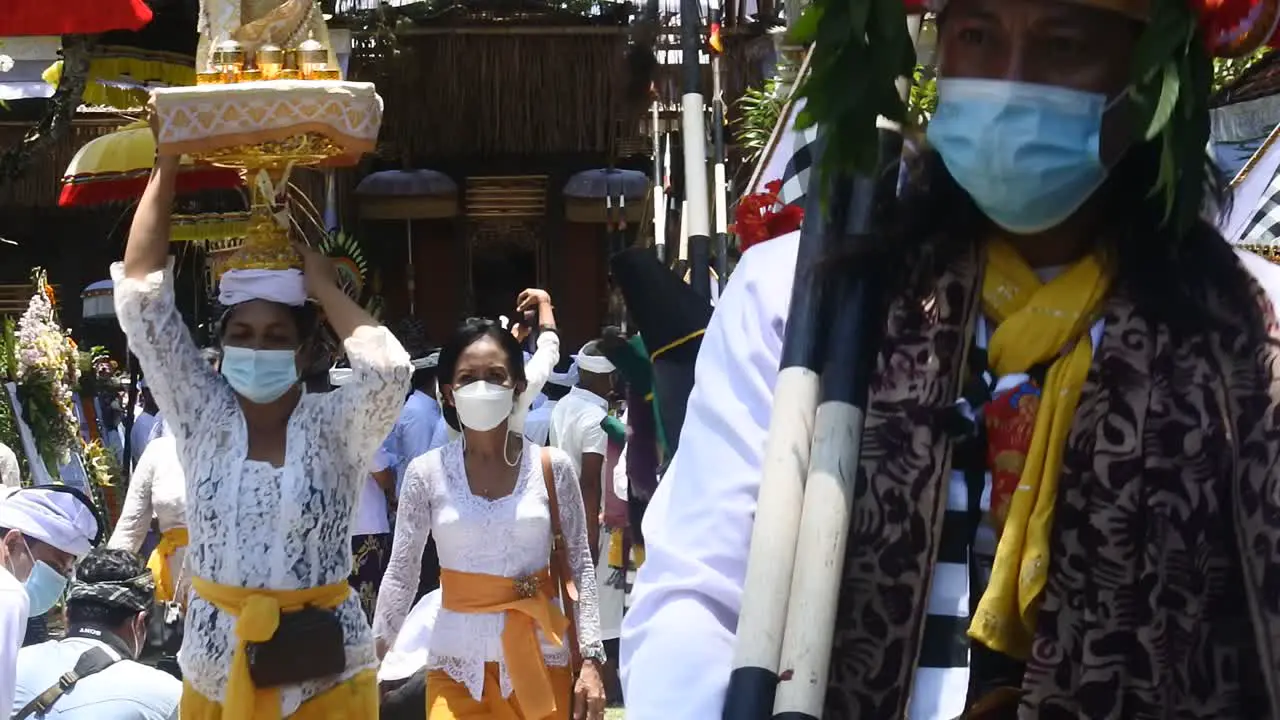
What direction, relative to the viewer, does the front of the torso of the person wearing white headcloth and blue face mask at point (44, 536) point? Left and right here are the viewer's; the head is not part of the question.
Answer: facing to the right of the viewer

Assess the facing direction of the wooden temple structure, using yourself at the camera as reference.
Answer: facing the viewer

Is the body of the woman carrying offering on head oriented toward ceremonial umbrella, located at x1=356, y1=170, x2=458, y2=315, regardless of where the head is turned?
no

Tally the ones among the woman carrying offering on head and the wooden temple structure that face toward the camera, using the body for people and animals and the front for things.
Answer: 2

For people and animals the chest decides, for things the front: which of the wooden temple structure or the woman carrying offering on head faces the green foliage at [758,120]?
the wooden temple structure

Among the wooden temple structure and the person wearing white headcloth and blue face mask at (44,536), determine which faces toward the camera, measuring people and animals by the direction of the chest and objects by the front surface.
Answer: the wooden temple structure

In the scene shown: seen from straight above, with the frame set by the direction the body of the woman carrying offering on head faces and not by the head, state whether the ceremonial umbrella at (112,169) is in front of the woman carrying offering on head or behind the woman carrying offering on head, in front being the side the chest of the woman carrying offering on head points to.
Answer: behind

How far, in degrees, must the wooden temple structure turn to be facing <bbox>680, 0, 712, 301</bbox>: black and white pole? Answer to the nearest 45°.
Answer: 0° — it already faces it

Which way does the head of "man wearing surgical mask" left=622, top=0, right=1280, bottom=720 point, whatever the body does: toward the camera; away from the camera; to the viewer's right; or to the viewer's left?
toward the camera

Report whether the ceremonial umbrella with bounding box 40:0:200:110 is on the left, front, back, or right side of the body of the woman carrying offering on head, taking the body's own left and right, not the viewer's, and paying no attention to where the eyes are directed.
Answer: back

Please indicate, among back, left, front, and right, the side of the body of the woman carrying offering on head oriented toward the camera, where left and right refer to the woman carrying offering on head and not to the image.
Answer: front

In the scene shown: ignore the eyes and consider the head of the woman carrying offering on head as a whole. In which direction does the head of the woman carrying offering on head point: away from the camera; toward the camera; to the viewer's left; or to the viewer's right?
toward the camera
